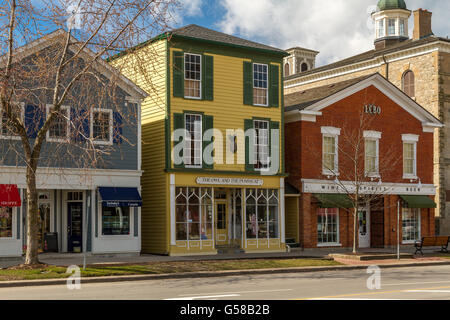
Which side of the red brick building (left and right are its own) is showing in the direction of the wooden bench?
front

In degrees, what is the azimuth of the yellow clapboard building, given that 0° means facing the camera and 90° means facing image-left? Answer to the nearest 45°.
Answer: approximately 315°

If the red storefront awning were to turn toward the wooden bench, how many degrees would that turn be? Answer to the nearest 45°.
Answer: approximately 90° to its left

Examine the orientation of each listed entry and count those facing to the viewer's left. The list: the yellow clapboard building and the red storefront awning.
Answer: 0

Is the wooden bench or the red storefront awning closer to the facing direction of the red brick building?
the wooden bench

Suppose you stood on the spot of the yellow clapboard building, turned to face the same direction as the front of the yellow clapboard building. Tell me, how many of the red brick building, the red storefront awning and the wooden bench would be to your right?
1

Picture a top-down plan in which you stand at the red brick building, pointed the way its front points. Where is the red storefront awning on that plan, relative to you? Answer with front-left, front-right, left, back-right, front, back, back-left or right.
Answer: right

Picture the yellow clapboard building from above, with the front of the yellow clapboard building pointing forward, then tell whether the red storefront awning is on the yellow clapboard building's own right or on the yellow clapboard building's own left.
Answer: on the yellow clapboard building's own right

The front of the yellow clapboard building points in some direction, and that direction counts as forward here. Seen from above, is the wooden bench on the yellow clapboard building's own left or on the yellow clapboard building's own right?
on the yellow clapboard building's own left

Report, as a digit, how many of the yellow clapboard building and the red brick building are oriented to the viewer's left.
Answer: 0
